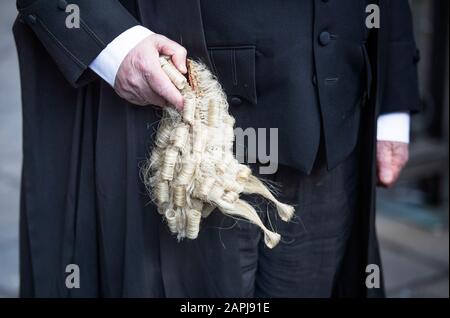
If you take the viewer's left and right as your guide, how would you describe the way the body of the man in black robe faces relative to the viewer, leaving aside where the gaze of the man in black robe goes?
facing the viewer and to the right of the viewer
